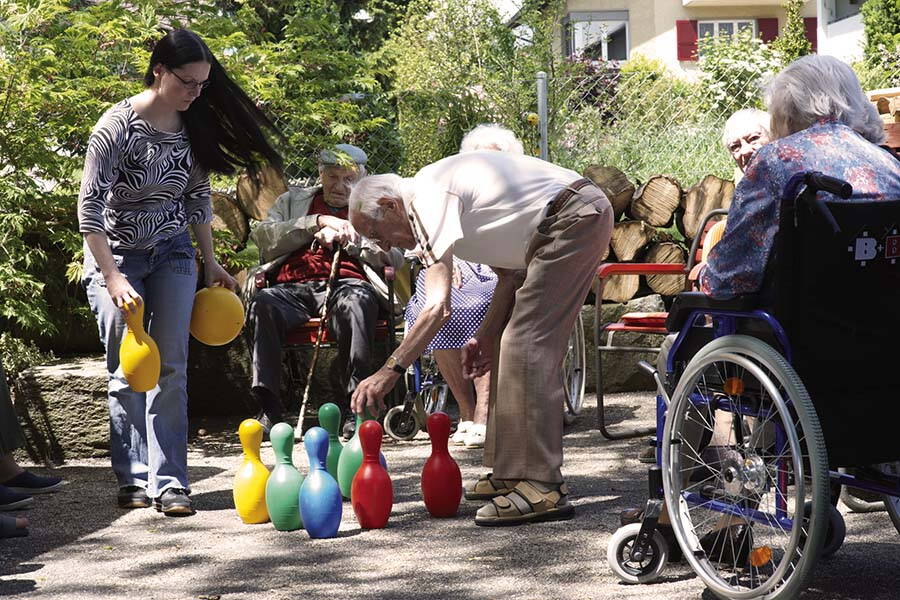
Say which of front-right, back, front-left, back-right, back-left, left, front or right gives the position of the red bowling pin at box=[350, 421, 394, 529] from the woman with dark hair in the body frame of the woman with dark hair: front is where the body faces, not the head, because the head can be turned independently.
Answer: front

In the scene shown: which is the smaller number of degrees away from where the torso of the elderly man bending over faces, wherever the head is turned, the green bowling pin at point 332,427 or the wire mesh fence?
the green bowling pin

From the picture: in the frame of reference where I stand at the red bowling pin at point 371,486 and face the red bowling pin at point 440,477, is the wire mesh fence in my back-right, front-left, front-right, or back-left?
front-left

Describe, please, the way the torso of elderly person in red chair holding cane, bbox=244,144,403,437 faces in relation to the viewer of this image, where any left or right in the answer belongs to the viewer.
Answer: facing the viewer

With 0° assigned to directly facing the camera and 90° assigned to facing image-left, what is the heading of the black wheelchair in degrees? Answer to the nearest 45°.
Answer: approximately 135°

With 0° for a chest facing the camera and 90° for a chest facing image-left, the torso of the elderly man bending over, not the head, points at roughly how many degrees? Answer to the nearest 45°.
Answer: approximately 90°

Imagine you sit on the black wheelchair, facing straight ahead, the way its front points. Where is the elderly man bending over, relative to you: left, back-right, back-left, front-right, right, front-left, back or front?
front

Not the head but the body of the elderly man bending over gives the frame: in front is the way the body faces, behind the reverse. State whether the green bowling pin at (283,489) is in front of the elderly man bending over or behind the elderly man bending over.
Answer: in front

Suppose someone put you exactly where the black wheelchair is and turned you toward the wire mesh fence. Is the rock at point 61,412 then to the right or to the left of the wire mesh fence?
left

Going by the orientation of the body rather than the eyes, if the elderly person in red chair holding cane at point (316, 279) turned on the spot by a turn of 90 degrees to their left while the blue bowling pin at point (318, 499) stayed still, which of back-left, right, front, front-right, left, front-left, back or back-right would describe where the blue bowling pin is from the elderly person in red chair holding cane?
right

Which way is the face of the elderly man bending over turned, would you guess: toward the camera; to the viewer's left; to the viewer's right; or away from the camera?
to the viewer's left

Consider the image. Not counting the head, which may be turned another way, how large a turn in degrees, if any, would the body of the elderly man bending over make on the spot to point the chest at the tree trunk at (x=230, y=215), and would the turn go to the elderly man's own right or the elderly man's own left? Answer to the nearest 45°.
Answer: approximately 45° to the elderly man's own right

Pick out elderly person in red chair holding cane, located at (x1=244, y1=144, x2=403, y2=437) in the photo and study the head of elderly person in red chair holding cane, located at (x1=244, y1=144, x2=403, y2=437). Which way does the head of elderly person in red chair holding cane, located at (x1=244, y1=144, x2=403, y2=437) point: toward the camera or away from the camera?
toward the camera

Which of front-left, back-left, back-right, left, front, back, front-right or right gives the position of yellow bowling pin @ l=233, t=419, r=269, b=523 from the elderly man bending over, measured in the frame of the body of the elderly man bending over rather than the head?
front
